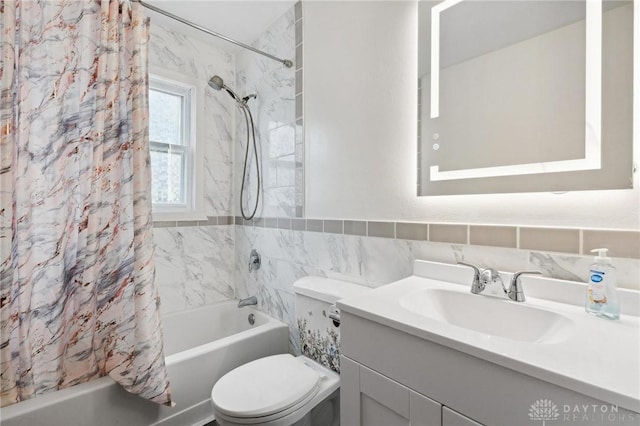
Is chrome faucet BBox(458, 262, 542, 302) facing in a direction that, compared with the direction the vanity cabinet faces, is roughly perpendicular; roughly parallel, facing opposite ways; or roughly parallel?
roughly parallel

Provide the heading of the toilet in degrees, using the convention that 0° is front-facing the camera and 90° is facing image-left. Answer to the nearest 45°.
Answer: approximately 45°

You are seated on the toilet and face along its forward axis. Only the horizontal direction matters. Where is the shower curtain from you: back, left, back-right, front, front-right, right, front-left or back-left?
front-right

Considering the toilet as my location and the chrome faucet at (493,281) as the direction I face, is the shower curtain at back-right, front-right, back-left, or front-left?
back-right

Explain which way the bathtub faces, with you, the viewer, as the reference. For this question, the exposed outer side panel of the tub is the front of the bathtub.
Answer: facing the viewer and to the right of the viewer

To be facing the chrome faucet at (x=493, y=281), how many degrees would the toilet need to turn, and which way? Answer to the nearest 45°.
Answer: approximately 90° to its left

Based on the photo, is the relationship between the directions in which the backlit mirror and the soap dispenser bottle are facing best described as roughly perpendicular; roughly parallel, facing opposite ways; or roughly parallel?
roughly parallel

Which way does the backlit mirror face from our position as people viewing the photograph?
facing the viewer and to the left of the viewer
